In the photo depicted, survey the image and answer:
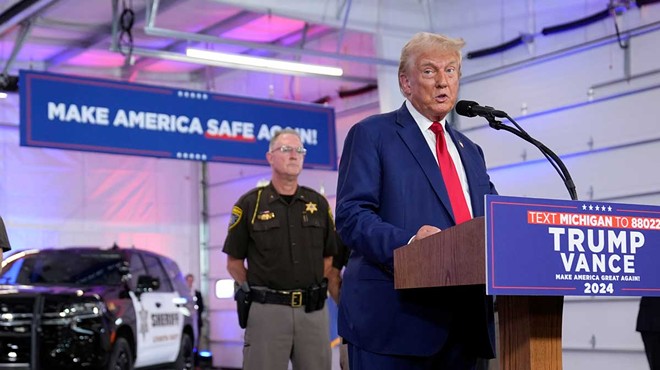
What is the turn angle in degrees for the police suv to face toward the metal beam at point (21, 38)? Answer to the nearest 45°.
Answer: approximately 135° to its right

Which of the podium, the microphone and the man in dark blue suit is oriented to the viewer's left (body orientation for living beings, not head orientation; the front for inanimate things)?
the microphone

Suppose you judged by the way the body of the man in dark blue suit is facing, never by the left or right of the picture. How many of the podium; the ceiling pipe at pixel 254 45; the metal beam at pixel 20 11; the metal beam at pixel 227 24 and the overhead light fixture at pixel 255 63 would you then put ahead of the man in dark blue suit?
1

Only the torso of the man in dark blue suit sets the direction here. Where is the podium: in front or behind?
in front

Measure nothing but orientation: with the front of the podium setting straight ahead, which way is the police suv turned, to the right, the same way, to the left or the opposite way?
to the right

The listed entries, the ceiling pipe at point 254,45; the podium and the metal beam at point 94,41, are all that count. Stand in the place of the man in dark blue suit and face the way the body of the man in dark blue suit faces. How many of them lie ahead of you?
1

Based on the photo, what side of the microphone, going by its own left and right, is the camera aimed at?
left

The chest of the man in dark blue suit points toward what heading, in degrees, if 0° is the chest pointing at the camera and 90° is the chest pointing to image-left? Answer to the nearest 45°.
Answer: approximately 315°

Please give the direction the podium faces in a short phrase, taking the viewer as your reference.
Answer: facing the viewer and to the right of the viewer

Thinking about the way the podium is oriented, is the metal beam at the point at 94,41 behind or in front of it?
behind
